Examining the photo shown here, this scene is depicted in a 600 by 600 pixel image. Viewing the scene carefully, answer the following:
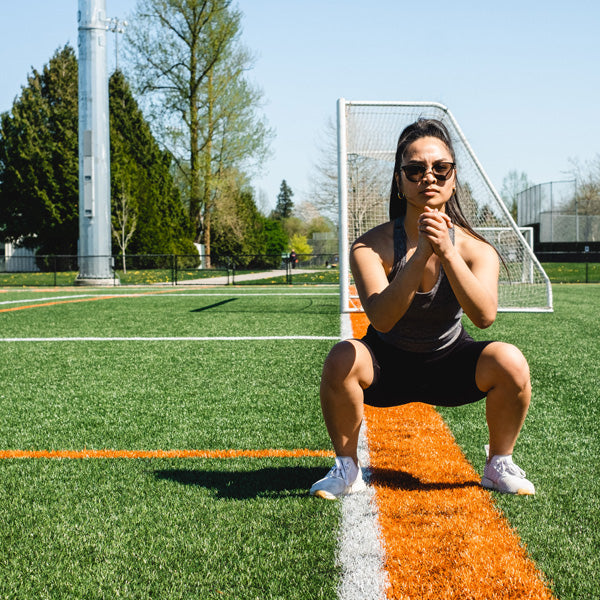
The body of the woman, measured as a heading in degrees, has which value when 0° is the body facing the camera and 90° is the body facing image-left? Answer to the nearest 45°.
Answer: approximately 0°

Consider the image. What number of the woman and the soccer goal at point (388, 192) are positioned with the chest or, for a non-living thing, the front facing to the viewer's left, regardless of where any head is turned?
1

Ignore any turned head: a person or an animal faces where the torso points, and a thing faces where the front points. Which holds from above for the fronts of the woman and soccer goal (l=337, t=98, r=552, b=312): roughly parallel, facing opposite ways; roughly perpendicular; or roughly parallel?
roughly perpendicular

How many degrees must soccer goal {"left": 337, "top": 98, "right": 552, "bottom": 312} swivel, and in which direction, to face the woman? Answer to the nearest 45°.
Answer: approximately 90° to its left

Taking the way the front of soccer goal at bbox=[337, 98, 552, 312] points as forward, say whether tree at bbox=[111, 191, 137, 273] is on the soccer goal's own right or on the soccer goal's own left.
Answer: on the soccer goal's own right

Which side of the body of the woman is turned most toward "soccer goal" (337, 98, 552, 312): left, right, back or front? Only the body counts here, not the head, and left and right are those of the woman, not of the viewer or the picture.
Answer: back

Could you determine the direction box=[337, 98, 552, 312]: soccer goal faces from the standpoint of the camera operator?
facing to the left of the viewer
